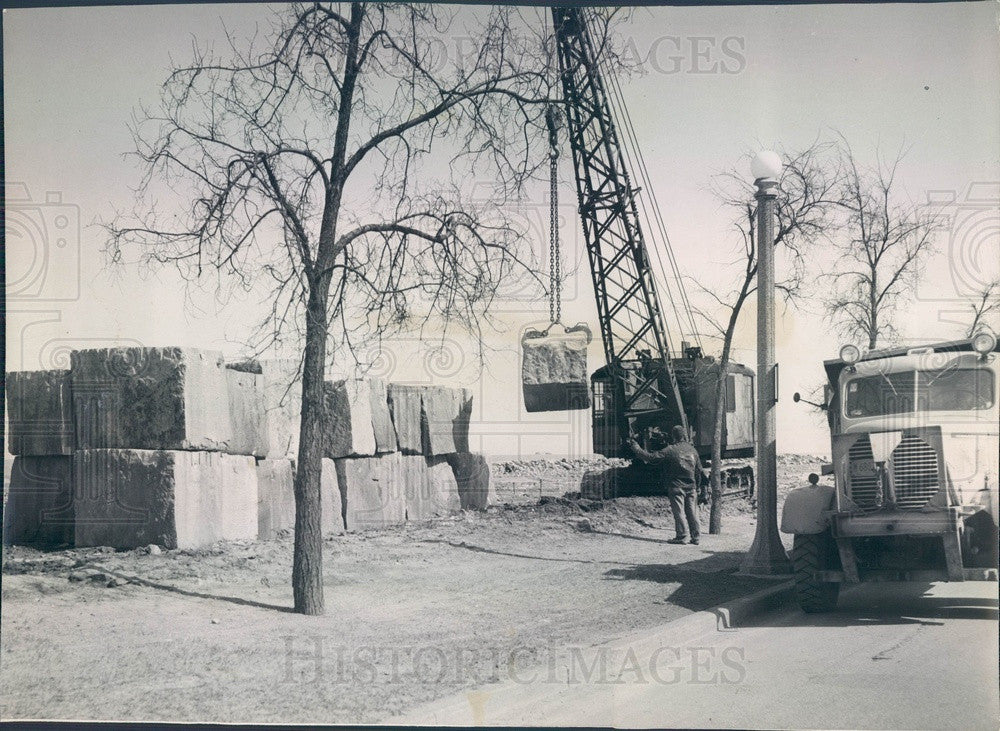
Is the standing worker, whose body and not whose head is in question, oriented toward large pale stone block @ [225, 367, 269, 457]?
no

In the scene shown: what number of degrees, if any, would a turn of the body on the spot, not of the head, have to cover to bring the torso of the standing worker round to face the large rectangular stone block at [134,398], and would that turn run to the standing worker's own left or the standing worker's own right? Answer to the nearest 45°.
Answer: approximately 90° to the standing worker's own left

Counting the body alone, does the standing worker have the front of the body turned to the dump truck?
no

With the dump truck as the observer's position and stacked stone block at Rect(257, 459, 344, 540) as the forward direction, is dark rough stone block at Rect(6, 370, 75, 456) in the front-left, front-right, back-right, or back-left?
front-left

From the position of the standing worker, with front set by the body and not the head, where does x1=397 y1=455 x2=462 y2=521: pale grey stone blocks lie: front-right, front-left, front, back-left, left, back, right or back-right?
front-left

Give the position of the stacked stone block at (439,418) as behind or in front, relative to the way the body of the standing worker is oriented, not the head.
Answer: in front

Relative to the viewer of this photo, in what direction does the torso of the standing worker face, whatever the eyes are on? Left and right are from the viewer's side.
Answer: facing away from the viewer and to the left of the viewer

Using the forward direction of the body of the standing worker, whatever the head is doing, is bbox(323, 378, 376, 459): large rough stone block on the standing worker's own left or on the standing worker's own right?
on the standing worker's own left

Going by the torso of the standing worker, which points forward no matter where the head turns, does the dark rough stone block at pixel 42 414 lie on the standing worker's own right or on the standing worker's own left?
on the standing worker's own left

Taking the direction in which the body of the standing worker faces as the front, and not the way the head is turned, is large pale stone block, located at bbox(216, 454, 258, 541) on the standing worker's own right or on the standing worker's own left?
on the standing worker's own left

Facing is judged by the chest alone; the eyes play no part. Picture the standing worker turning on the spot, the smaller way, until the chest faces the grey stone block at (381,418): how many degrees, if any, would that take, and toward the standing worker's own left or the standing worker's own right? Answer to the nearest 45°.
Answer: approximately 45° to the standing worker's own left

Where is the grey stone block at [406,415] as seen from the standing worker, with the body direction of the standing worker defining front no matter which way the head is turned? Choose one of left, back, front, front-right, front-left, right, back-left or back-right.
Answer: front-left

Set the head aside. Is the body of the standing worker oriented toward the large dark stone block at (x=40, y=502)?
no

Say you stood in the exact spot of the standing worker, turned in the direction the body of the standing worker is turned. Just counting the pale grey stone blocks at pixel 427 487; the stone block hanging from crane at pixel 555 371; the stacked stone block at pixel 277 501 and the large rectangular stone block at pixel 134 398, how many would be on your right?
0

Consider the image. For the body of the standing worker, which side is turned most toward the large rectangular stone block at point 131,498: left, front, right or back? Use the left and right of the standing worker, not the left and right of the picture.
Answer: left
